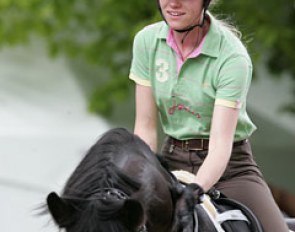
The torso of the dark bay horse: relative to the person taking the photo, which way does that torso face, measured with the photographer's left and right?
facing the viewer and to the left of the viewer

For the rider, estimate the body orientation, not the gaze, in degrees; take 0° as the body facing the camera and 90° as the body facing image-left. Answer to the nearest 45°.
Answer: approximately 45°

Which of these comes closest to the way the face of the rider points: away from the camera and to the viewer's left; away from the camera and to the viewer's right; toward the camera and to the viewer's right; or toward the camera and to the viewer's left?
toward the camera and to the viewer's left
